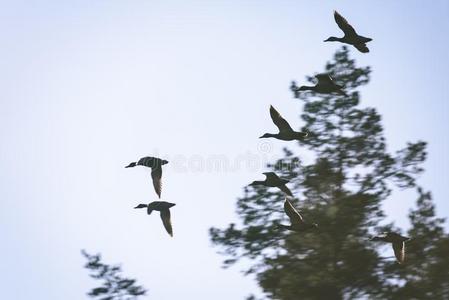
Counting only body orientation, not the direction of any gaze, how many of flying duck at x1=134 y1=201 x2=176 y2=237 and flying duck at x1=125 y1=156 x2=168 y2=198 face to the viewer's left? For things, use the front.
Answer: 2

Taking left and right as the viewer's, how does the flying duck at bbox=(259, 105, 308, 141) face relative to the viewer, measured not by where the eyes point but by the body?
facing to the left of the viewer

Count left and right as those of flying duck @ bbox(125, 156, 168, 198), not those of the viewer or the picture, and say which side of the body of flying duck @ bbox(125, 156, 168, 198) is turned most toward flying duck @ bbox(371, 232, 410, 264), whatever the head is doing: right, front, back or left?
back

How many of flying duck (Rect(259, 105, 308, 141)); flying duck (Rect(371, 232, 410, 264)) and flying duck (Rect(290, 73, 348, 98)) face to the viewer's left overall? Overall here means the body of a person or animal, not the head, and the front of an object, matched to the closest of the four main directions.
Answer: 3

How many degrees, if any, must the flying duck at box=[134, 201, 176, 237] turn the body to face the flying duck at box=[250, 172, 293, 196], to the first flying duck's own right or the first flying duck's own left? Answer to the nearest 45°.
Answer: approximately 180°

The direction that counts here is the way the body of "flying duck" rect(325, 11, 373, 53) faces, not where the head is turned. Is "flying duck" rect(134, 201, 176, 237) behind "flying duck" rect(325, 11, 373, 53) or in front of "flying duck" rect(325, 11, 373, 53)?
in front

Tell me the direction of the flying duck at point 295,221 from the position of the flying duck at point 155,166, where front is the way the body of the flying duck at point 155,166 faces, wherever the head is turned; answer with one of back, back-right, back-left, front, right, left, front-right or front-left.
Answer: back

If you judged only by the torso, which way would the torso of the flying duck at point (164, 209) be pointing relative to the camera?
to the viewer's left

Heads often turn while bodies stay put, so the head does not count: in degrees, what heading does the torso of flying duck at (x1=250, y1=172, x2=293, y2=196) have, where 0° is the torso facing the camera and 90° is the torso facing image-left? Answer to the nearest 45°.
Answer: approximately 90°

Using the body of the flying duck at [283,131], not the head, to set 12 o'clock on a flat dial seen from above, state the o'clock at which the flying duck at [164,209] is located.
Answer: the flying duck at [164,209] is roughly at 12 o'clock from the flying duck at [283,131].
